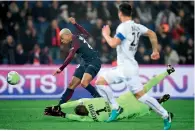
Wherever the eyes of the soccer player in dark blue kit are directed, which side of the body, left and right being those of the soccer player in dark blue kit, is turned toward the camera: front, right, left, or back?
left

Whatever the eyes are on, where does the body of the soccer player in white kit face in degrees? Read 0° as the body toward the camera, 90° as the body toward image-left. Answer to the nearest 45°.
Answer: approximately 135°

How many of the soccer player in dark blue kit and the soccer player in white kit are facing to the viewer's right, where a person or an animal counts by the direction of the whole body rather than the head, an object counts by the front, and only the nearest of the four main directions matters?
0

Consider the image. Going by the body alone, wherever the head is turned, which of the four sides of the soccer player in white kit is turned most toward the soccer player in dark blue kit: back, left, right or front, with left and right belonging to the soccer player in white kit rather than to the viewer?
front
